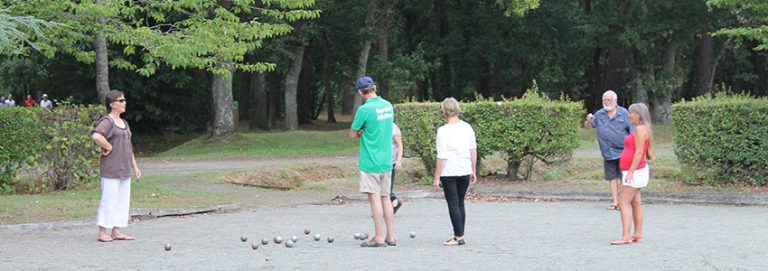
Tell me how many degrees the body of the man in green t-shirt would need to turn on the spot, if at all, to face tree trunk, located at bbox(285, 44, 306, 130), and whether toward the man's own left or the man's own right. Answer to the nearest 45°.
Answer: approximately 45° to the man's own right

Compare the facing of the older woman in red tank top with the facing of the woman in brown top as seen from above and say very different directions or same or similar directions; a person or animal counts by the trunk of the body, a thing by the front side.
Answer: very different directions

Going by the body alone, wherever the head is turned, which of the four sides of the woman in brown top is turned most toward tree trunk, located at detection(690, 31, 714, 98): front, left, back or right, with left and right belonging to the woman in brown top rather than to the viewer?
left

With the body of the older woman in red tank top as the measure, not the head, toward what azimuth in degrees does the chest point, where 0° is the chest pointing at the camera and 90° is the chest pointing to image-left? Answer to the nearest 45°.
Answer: approximately 90°

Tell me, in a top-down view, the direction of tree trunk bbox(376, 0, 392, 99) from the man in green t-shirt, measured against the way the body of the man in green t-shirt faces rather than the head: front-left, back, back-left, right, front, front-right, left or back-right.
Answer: front-right

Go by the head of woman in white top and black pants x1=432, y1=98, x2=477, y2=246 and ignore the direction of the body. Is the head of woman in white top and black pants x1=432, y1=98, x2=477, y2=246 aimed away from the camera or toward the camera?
away from the camera

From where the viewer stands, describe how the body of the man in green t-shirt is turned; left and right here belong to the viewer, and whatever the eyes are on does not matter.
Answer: facing away from the viewer and to the left of the viewer

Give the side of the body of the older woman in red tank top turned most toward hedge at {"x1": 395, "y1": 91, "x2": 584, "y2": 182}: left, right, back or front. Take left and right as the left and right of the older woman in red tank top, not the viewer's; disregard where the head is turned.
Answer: right

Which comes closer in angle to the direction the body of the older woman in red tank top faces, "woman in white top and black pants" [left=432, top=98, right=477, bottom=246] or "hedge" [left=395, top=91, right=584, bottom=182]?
the woman in white top and black pants

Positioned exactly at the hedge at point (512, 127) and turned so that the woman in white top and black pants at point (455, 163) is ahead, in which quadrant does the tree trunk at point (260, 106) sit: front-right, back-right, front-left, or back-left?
back-right

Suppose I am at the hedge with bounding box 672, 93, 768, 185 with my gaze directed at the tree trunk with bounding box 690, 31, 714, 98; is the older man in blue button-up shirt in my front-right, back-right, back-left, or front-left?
back-left
